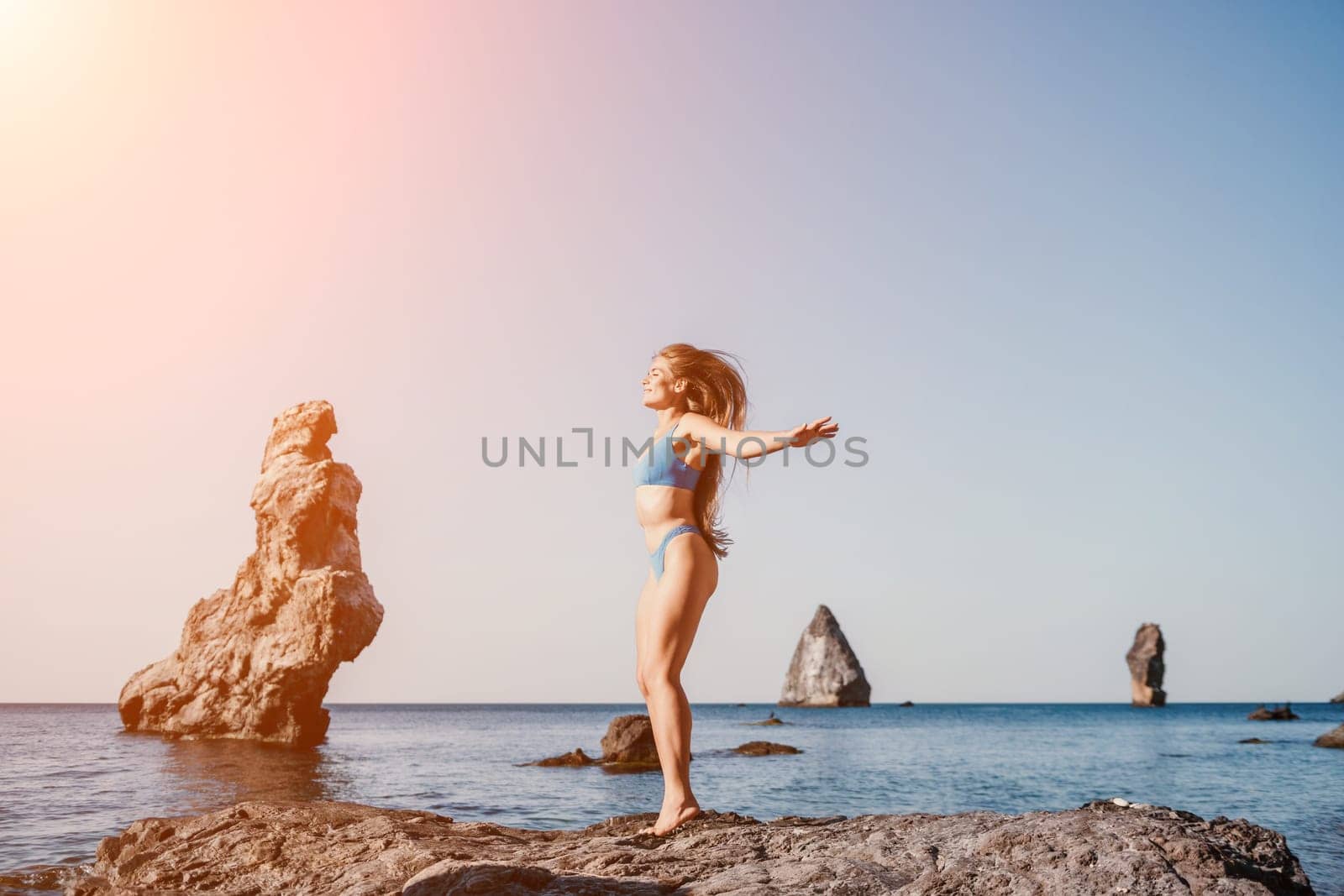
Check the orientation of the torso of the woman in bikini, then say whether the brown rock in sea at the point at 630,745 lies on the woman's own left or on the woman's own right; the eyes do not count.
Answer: on the woman's own right

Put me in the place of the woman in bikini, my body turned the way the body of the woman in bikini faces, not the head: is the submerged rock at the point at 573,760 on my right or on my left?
on my right

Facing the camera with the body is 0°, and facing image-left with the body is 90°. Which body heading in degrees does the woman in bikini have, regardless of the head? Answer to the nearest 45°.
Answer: approximately 90°

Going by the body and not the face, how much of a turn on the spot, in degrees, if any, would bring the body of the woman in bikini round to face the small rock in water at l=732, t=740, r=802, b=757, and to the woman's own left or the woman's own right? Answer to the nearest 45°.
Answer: approximately 90° to the woman's own right

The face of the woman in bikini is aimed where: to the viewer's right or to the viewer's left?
to the viewer's left

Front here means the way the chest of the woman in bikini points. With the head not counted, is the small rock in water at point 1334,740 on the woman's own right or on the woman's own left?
on the woman's own right

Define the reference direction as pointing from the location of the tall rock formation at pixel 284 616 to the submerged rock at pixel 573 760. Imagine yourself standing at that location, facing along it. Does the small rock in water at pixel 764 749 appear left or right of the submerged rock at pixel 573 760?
left
